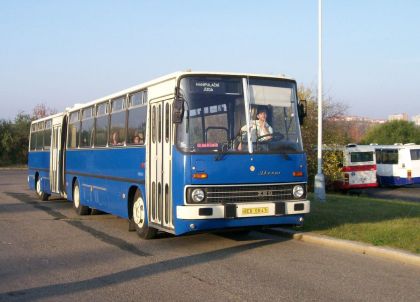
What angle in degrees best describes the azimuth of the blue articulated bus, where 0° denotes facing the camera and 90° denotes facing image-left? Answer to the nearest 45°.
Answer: approximately 315°

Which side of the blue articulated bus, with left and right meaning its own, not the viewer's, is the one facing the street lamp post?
left

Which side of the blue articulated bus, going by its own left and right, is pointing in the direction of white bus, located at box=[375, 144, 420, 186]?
left

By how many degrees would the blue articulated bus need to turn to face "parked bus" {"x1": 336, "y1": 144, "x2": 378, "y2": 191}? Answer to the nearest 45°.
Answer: approximately 90° to its left

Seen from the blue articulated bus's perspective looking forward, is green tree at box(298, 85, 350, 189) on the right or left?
on its left
